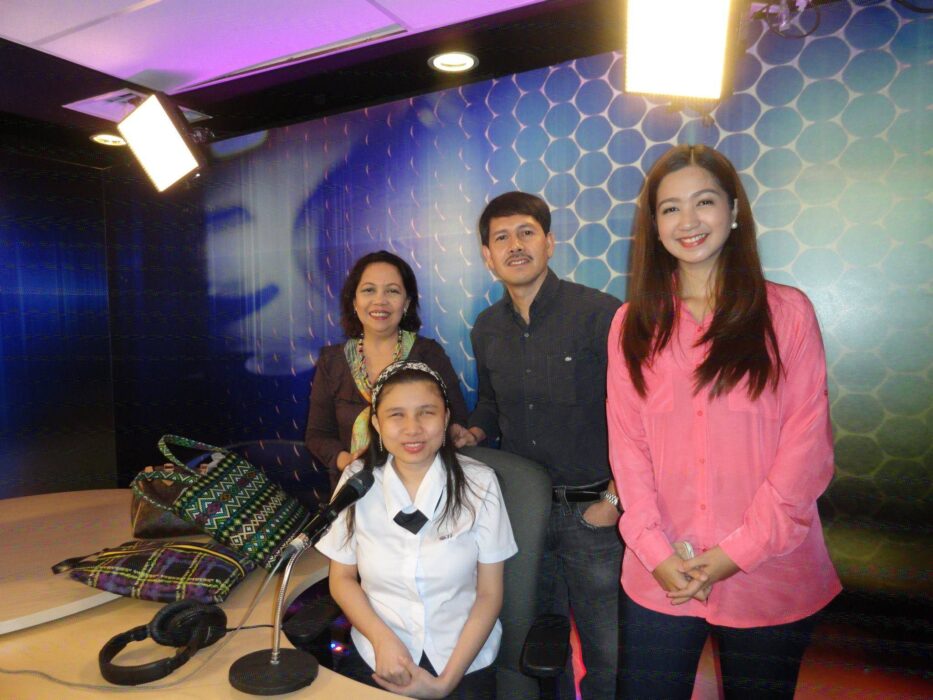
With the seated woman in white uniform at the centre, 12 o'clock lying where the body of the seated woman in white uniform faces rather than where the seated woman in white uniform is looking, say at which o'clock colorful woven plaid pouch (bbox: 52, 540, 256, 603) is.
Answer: The colorful woven plaid pouch is roughly at 3 o'clock from the seated woman in white uniform.

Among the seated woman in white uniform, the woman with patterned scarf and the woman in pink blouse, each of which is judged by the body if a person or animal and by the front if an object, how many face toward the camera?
3

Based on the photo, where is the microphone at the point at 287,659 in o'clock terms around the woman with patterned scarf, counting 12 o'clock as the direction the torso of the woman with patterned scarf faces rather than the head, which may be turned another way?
The microphone is roughly at 12 o'clock from the woman with patterned scarf.

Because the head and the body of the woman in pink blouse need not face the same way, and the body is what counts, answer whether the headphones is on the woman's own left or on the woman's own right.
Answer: on the woman's own right

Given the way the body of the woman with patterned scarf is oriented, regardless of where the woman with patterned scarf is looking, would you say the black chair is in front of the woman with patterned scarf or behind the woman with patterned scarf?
in front

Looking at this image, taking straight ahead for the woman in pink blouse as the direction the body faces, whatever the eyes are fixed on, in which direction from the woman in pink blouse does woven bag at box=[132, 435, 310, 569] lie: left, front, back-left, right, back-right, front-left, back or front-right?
right

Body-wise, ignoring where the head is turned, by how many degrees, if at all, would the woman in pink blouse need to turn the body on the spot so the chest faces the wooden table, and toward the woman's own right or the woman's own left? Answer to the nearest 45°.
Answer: approximately 90° to the woman's own right

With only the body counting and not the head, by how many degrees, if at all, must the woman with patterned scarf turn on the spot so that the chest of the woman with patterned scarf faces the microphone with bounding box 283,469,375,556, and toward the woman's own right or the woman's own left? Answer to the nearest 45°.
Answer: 0° — they already face it
